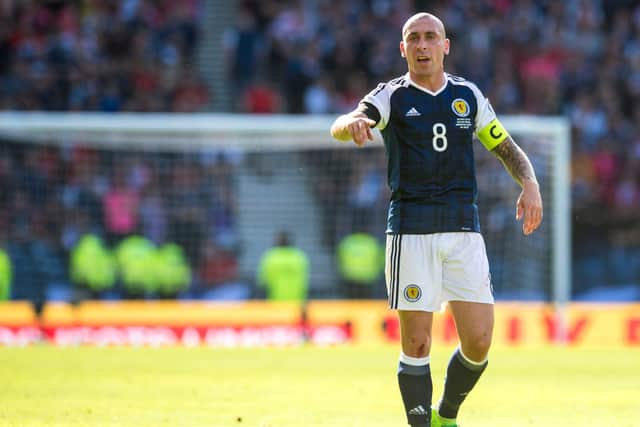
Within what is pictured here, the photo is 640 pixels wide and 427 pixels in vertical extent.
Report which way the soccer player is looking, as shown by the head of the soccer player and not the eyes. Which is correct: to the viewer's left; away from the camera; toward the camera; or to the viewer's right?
toward the camera

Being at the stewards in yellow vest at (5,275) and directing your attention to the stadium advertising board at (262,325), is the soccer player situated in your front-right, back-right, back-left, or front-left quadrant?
front-right

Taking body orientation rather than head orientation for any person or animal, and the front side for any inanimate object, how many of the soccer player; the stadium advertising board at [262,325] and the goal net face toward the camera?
3

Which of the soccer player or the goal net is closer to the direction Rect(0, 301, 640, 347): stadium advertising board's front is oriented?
the soccer player

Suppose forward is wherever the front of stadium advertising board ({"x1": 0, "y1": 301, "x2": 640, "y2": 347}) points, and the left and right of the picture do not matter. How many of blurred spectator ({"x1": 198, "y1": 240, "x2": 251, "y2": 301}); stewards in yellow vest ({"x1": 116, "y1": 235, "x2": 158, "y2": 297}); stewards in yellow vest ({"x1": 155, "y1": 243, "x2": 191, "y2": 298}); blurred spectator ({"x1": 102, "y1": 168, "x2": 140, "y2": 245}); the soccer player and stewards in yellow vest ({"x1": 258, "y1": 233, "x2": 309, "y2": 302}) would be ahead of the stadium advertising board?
1

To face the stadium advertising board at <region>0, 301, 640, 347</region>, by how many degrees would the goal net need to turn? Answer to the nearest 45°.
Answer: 0° — it already faces it

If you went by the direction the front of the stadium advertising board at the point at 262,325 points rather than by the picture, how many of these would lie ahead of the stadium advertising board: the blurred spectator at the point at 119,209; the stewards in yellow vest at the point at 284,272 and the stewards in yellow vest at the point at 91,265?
0

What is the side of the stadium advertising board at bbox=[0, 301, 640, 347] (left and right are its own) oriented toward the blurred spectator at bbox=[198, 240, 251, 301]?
back

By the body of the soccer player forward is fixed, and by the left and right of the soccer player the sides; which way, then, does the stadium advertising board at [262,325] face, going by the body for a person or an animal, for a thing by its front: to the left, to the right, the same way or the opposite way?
the same way

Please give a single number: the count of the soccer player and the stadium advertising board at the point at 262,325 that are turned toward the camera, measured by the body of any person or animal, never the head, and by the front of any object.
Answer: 2

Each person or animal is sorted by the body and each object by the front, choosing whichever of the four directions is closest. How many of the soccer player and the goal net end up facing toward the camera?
2

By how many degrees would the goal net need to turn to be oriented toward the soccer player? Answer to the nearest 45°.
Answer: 0° — it already faces them

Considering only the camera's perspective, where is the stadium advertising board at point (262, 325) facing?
facing the viewer

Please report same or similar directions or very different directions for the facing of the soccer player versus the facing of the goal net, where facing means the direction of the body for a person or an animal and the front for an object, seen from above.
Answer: same or similar directions

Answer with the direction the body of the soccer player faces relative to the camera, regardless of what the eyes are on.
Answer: toward the camera

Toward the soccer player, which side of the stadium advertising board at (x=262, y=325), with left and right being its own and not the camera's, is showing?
front

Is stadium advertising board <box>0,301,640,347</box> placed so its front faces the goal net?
no
